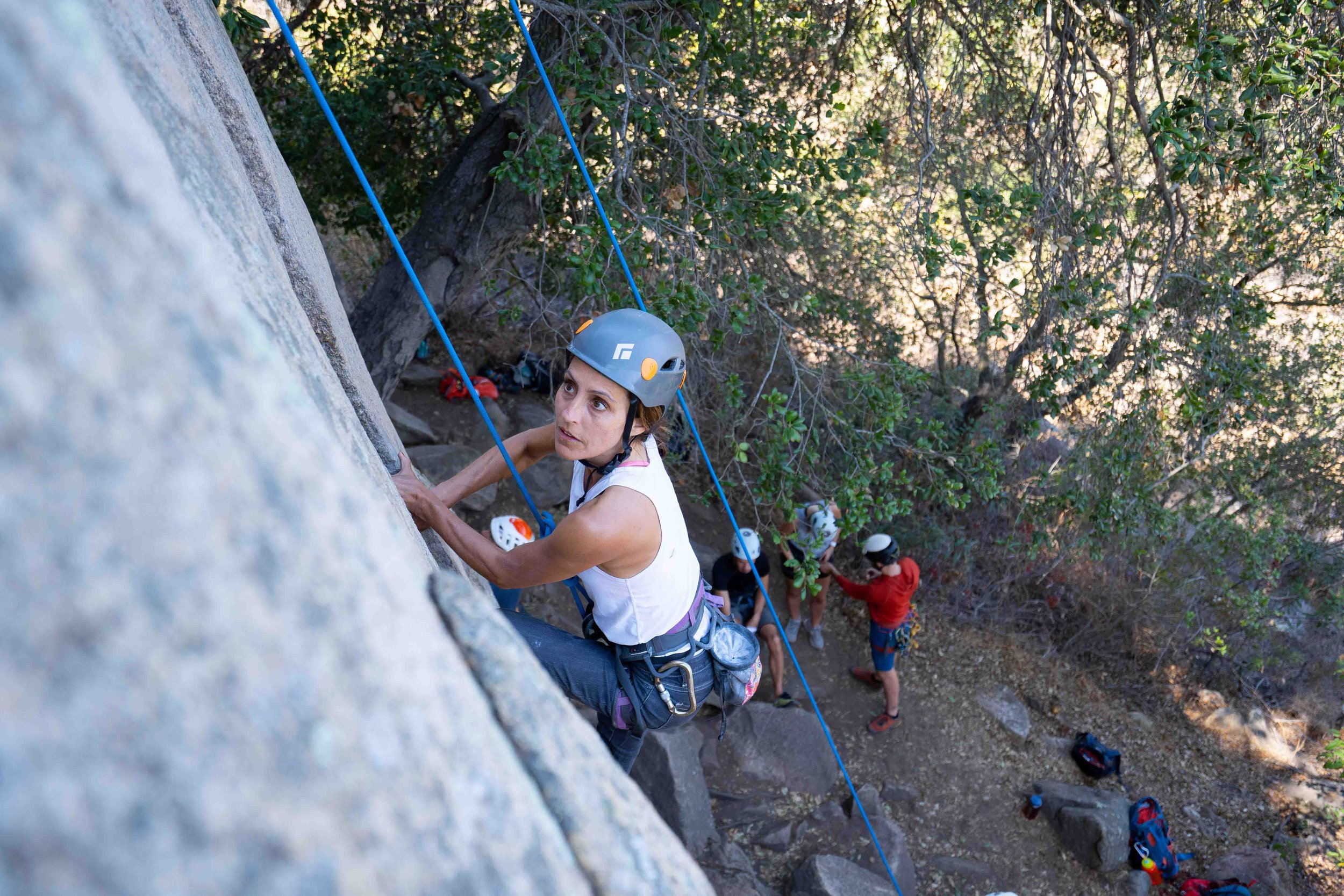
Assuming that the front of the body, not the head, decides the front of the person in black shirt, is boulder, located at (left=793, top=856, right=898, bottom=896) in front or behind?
in front

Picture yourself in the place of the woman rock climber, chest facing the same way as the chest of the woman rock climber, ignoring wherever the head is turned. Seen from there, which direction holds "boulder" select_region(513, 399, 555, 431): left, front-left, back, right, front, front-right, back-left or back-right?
right

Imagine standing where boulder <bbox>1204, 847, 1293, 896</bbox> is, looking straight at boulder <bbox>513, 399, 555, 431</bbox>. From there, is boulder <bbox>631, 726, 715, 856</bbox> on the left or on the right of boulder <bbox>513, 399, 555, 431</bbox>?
left

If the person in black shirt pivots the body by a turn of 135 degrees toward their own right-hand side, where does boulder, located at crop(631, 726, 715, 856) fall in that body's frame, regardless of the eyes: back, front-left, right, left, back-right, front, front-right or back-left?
left

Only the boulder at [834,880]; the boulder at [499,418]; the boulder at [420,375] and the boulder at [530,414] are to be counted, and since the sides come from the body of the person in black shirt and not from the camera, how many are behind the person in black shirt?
3

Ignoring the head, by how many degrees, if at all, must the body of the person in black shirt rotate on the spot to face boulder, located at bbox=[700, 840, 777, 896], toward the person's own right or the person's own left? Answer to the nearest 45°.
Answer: approximately 45° to the person's own right

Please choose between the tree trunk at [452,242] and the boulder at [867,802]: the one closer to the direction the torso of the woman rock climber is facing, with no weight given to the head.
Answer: the tree trunk

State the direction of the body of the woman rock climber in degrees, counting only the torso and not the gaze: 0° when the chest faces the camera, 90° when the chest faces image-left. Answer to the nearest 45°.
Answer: approximately 90°

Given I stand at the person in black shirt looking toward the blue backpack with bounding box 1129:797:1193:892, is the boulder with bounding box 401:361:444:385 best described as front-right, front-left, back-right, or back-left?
back-left

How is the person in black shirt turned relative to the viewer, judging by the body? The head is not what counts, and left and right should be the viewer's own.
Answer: facing the viewer and to the right of the viewer

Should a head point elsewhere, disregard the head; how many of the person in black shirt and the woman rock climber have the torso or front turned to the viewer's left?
1

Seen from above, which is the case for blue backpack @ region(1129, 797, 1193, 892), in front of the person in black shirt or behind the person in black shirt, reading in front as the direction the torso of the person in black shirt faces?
in front

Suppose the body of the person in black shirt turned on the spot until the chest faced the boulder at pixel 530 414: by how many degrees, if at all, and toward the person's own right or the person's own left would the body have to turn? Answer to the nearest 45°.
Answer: approximately 180°
